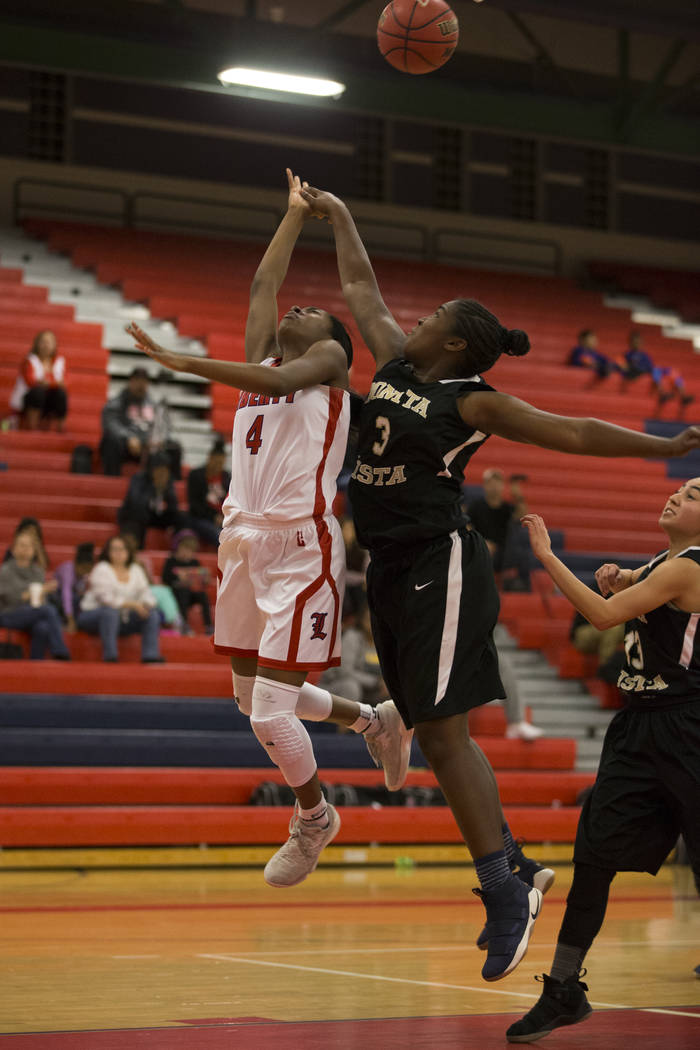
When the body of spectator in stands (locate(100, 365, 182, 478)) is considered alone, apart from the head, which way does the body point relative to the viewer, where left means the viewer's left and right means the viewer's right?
facing the viewer

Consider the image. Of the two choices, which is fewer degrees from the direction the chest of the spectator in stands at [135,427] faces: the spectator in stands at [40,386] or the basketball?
the basketball

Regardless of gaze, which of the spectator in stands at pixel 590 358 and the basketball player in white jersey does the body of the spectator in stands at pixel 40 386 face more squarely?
the basketball player in white jersey

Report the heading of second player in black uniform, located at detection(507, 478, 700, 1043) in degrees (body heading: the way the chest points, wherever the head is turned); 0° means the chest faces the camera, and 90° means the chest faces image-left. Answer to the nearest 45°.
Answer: approximately 45°

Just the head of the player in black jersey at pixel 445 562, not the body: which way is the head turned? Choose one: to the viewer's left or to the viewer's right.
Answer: to the viewer's left

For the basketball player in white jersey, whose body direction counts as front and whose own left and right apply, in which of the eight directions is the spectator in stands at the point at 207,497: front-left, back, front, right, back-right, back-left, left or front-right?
back-right

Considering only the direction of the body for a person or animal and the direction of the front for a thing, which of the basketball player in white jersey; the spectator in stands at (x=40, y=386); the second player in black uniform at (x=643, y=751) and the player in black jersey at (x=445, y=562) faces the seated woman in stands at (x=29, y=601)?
the spectator in stands

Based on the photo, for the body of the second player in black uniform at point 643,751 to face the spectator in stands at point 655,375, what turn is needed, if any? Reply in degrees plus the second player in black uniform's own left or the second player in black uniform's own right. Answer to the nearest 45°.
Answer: approximately 135° to the second player in black uniform's own right

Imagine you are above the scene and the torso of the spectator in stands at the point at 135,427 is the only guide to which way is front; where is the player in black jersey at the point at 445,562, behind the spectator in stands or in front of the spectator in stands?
in front

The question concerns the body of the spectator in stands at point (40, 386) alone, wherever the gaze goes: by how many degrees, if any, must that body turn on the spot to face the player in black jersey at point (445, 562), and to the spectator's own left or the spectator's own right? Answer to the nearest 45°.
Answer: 0° — they already face them

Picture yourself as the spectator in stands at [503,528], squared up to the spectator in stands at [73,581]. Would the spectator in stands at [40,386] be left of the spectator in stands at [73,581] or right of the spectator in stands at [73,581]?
right
